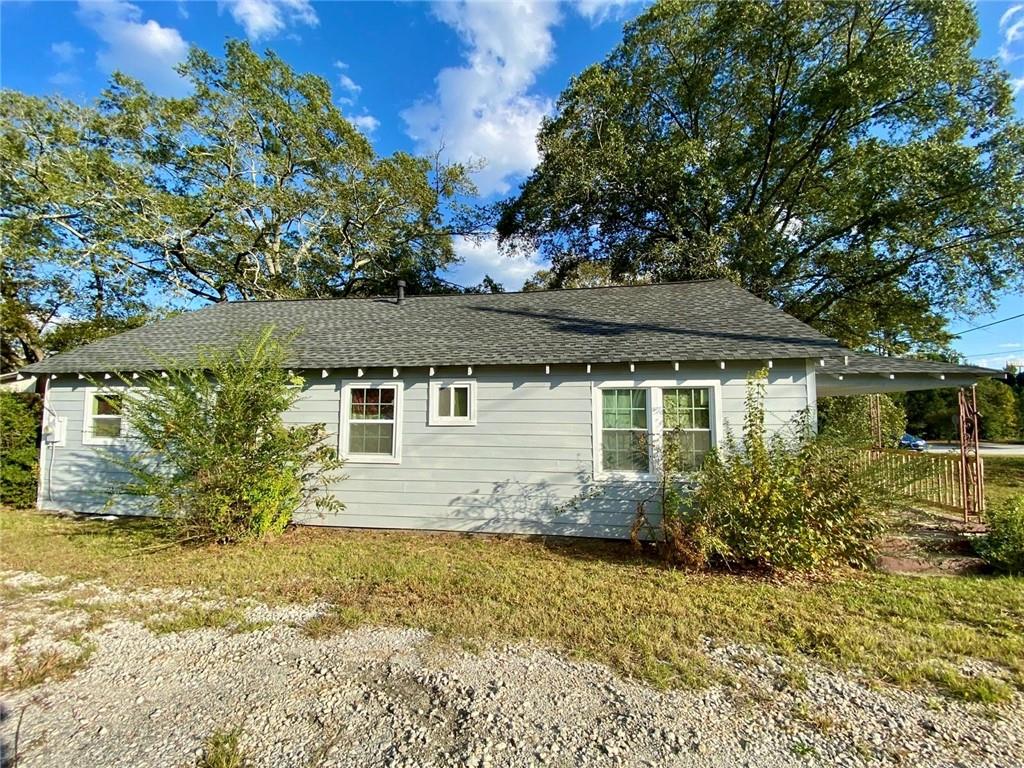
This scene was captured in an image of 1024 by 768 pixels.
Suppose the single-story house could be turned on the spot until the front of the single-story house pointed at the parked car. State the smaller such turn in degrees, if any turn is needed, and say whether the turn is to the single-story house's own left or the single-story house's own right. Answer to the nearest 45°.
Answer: approximately 45° to the single-story house's own left

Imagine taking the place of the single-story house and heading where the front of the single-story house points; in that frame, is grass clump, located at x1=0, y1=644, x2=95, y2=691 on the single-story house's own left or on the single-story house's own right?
on the single-story house's own right

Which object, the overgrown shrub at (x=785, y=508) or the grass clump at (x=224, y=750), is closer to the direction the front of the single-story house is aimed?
the overgrown shrub

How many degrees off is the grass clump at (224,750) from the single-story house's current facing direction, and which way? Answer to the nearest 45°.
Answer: approximately 90° to its right

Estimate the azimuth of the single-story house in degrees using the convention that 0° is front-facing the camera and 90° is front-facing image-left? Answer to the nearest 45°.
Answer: approximately 270°

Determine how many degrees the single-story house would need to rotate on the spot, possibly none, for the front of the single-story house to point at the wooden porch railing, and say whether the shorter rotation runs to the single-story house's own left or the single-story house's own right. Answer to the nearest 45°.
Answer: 0° — it already faces it

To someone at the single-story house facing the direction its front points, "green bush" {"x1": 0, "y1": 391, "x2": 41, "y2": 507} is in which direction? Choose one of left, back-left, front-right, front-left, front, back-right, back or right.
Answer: back

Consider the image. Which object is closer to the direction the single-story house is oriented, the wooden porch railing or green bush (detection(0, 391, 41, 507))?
the wooden porch railing
